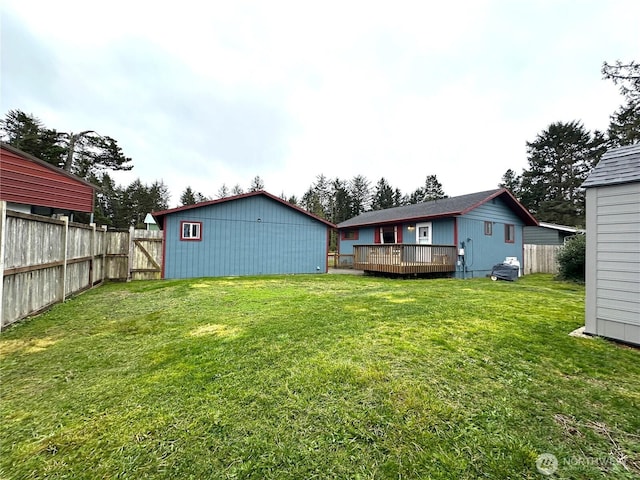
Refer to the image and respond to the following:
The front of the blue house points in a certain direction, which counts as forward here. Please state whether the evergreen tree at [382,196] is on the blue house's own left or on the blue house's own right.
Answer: on the blue house's own right

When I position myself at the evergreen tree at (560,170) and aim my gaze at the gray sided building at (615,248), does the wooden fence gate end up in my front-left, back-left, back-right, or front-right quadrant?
front-right

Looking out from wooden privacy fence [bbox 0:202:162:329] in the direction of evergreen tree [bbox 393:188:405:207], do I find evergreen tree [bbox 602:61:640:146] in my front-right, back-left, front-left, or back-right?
front-right

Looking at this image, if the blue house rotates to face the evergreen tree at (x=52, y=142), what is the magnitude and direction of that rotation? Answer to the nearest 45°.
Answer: approximately 45° to its right

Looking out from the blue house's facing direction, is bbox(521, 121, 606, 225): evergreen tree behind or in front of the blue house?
behind

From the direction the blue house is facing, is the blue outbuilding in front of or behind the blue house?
in front

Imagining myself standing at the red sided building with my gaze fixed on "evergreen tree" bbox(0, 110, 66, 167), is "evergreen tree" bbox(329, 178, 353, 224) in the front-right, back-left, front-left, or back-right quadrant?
front-right

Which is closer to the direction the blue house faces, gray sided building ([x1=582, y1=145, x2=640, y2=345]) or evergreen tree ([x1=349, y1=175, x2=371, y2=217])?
the gray sided building

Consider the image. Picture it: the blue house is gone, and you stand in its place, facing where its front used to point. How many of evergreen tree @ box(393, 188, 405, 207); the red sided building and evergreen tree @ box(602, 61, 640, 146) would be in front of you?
1

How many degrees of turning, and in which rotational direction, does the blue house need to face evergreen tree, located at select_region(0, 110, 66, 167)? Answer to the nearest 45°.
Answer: approximately 45° to its right

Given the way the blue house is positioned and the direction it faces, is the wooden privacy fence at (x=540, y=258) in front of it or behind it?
behind

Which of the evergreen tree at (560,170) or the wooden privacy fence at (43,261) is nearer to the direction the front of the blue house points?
the wooden privacy fence

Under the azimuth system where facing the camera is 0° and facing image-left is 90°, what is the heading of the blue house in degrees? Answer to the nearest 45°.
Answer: approximately 45°

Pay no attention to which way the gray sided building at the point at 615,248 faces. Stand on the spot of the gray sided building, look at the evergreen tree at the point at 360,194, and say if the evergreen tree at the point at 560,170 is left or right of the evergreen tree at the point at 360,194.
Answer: right

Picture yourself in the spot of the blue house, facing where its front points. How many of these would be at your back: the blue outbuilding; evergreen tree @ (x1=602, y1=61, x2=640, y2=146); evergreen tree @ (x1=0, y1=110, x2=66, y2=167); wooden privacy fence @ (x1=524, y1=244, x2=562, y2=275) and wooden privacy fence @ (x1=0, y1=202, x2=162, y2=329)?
2

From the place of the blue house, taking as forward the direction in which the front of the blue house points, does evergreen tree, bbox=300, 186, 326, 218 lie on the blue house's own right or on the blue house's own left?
on the blue house's own right

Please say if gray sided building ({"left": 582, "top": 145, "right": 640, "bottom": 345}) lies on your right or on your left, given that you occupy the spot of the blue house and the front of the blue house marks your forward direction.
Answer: on your left
